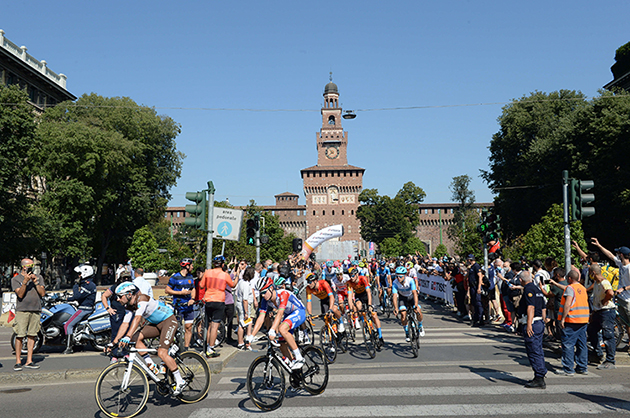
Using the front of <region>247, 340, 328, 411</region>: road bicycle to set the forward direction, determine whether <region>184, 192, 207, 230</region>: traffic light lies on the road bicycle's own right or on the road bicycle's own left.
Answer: on the road bicycle's own right

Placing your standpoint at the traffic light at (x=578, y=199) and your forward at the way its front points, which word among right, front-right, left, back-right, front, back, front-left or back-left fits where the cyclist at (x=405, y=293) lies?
back-right

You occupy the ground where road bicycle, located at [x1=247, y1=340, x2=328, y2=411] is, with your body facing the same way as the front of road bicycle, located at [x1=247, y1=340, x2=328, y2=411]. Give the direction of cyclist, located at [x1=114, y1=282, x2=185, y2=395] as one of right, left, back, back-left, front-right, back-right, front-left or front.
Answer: front-right

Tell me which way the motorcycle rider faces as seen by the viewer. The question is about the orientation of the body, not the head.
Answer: to the viewer's left

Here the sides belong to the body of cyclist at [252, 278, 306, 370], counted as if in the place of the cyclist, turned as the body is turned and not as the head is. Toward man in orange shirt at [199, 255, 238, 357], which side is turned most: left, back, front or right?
right

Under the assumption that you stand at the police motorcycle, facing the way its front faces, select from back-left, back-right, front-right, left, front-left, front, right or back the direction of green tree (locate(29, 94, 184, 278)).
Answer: right

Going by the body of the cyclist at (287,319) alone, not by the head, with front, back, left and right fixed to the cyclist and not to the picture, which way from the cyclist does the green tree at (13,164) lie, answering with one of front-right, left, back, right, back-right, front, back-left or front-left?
right
